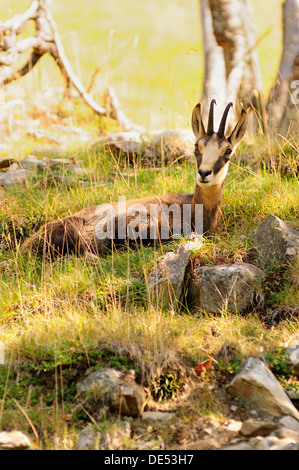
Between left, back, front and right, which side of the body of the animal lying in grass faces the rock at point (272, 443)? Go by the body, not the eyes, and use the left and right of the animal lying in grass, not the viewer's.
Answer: right

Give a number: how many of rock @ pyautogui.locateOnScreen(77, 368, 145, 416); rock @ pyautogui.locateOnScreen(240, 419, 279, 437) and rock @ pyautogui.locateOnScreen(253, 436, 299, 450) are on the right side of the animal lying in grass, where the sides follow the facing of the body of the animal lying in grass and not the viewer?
3

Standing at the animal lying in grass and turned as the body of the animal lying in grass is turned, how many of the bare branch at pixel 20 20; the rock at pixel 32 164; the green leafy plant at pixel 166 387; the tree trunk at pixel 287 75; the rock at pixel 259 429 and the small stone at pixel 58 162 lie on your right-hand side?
2

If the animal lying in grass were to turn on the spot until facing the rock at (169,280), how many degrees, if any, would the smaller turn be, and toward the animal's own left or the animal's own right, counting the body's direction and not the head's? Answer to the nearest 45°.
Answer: approximately 90° to the animal's own right

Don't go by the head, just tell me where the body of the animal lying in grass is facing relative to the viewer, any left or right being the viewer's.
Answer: facing to the right of the viewer

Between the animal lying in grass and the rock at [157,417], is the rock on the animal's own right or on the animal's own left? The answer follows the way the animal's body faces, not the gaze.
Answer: on the animal's own right

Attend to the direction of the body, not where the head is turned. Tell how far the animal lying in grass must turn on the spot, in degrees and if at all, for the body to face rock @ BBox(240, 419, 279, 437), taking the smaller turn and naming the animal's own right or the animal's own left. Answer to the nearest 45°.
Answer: approximately 90° to the animal's own right

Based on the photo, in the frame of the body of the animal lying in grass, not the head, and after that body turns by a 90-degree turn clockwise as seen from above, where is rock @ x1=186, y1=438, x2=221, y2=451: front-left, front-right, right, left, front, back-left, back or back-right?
front

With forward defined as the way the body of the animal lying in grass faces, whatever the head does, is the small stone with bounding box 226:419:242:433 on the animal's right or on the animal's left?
on the animal's right

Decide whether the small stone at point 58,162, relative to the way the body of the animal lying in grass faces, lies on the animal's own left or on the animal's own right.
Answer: on the animal's own left

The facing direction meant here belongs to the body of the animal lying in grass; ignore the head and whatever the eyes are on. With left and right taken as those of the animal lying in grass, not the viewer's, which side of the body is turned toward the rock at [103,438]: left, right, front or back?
right
